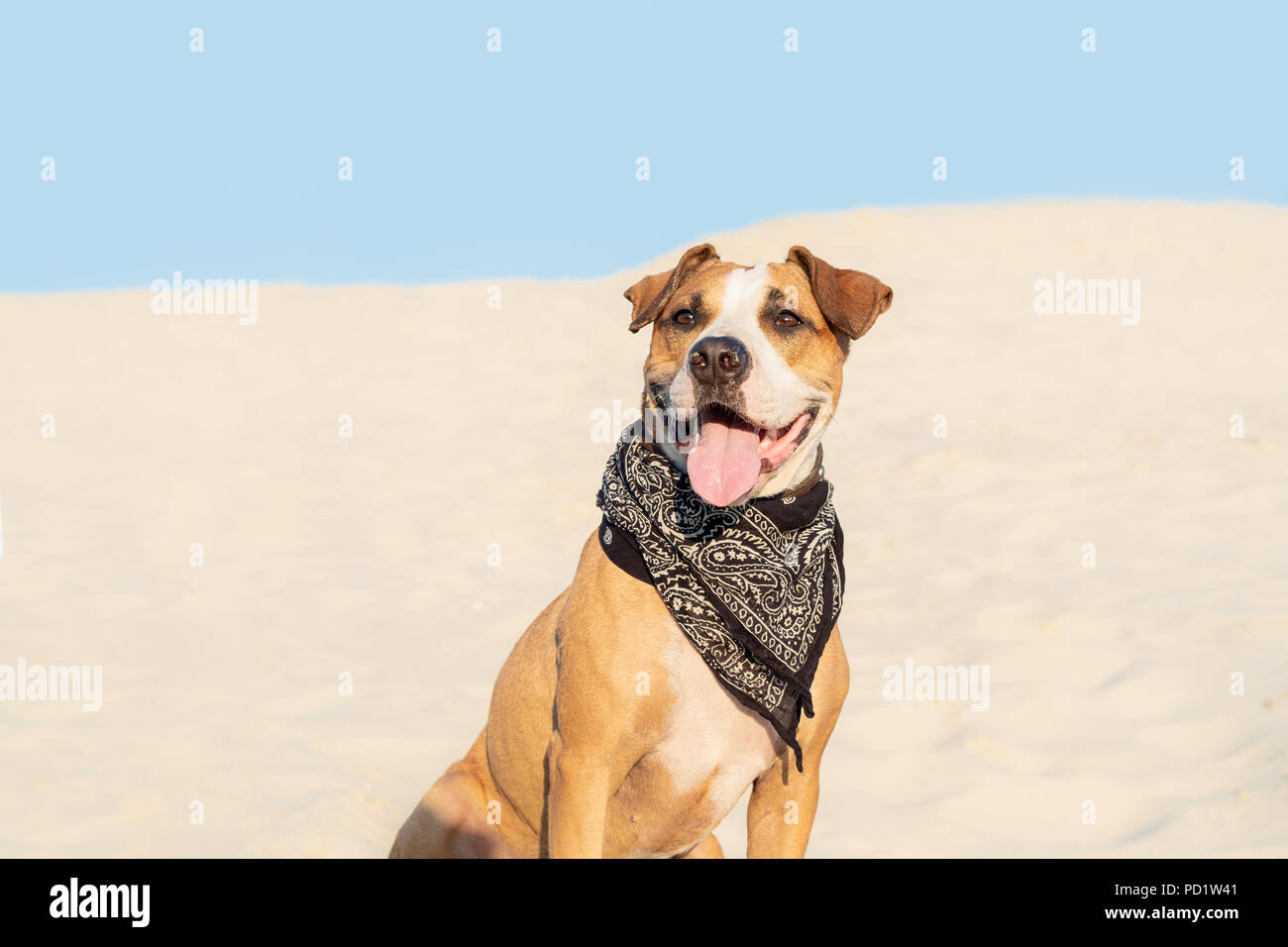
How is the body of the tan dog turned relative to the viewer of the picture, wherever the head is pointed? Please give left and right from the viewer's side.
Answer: facing the viewer and to the right of the viewer
